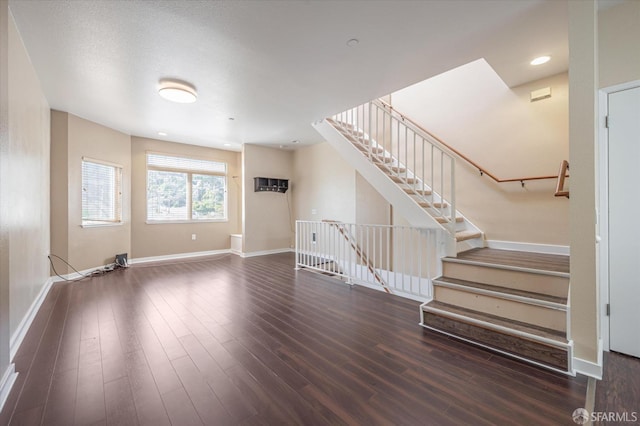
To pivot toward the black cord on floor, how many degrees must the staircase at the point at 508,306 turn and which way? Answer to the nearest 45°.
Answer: approximately 45° to its right

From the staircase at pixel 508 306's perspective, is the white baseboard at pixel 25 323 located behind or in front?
in front

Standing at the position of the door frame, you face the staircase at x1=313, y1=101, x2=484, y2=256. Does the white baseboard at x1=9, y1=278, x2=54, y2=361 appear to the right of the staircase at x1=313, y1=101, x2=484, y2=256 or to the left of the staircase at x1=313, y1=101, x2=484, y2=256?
left

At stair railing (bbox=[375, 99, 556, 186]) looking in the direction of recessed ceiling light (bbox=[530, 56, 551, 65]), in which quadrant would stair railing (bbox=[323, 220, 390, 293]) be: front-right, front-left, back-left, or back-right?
back-right

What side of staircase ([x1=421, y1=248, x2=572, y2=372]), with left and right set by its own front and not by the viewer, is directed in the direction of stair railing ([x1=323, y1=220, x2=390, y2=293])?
right

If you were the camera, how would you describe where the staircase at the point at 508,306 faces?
facing the viewer and to the left of the viewer

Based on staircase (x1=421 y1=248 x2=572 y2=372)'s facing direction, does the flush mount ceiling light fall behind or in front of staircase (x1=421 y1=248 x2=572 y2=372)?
in front
